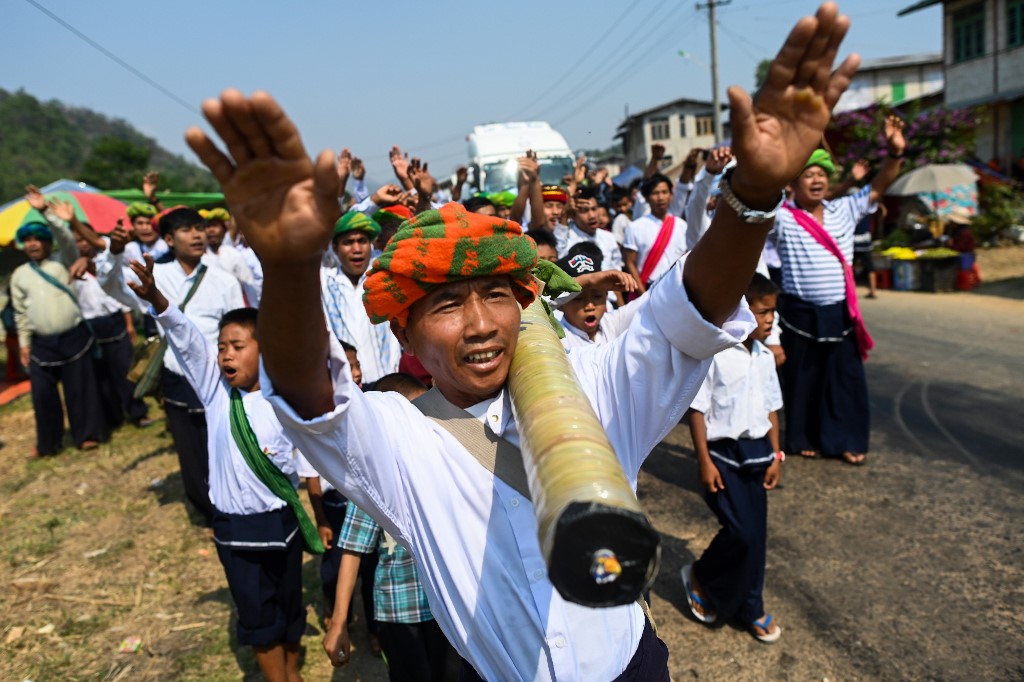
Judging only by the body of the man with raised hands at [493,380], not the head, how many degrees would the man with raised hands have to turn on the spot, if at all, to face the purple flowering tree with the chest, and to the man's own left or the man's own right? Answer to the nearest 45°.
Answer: approximately 135° to the man's own left

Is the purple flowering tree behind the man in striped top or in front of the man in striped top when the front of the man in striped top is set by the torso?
behind

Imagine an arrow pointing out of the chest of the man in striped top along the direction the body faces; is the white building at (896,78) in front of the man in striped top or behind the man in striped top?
behind

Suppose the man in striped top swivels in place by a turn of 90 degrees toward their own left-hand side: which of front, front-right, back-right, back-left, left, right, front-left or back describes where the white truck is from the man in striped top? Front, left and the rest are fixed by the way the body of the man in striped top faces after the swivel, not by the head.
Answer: back-left

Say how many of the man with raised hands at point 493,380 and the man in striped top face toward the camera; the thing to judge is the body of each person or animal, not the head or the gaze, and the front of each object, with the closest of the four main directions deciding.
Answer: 2

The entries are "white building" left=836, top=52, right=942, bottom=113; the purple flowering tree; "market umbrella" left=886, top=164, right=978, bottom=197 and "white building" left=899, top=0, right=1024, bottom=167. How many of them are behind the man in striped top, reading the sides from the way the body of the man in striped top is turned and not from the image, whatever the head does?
4

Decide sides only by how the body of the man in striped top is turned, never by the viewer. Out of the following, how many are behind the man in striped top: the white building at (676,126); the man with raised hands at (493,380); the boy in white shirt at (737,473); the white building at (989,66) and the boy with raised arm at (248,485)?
2

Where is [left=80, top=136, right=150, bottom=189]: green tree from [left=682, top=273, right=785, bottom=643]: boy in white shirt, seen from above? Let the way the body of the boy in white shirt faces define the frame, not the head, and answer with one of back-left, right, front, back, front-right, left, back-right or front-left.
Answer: back

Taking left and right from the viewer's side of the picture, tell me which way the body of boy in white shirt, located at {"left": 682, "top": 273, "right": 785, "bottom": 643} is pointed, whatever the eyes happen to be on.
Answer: facing the viewer and to the right of the viewer

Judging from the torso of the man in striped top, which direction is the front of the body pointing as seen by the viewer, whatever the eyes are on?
toward the camera

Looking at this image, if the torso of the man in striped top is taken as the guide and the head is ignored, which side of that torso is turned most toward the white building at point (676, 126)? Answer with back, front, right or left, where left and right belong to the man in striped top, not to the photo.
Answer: back

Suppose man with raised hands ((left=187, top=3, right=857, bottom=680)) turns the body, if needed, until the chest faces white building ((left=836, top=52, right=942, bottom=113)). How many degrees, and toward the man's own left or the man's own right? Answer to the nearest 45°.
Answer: approximately 135° to the man's own left
